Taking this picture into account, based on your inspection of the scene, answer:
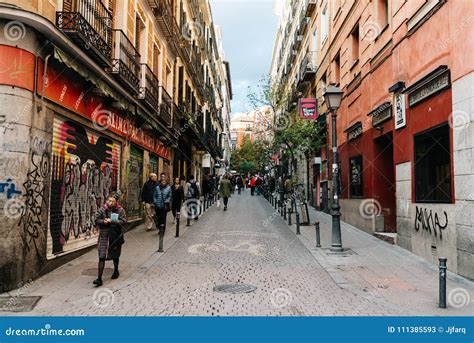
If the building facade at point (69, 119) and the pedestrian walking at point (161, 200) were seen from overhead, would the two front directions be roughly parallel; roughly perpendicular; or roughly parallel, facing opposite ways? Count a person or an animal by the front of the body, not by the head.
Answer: roughly perpendicular

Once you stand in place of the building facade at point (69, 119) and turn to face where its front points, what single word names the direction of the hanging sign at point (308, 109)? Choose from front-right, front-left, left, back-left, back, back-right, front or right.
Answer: front-left

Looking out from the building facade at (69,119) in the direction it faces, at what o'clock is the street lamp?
The street lamp is roughly at 12 o'clock from the building facade.

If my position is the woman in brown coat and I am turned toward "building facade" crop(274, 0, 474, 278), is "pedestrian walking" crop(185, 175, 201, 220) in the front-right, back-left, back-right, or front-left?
front-left

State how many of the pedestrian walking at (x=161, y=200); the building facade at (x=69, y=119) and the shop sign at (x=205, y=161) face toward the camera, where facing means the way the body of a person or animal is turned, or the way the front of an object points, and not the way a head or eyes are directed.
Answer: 2

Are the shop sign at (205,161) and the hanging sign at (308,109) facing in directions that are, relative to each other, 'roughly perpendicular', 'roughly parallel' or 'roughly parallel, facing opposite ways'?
roughly parallel

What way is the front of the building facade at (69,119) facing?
to the viewer's right

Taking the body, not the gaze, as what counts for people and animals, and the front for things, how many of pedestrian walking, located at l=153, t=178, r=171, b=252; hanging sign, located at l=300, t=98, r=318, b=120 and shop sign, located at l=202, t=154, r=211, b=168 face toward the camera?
3

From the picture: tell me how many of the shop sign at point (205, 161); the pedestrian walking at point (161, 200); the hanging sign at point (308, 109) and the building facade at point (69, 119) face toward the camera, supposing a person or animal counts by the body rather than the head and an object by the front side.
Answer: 3

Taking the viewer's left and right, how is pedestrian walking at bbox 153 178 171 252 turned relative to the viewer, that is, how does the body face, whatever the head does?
facing the viewer

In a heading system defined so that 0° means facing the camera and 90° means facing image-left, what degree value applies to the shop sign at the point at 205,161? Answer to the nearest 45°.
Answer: approximately 0°

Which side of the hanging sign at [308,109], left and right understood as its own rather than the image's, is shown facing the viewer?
front

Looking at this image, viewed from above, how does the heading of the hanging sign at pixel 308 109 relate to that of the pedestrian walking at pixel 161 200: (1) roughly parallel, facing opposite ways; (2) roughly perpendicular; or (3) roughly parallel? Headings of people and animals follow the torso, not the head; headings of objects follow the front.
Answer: roughly parallel

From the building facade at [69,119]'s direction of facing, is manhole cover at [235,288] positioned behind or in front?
in front

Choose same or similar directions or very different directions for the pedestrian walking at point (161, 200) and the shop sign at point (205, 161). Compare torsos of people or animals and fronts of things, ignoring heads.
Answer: same or similar directions

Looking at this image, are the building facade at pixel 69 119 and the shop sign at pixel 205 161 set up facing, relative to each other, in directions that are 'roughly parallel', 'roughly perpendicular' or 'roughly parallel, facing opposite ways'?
roughly perpendicular

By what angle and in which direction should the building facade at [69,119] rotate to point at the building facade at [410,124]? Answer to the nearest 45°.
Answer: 0° — it already faces it

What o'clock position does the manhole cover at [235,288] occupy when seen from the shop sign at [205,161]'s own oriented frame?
The manhole cover is roughly at 12 o'clock from the shop sign.

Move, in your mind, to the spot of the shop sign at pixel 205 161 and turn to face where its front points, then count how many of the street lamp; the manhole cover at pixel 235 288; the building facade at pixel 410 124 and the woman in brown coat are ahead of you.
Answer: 4

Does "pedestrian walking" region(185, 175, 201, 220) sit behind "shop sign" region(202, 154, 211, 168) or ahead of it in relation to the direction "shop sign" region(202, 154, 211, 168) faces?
ahead
